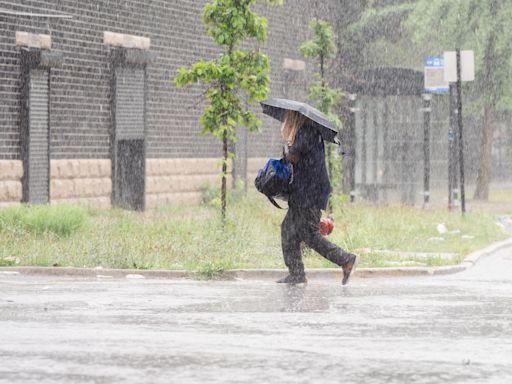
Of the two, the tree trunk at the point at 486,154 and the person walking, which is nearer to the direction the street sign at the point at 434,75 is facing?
the person walking

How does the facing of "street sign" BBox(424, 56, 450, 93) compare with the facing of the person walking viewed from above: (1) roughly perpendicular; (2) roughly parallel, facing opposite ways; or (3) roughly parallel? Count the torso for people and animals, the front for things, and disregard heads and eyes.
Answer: roughly perpendicular

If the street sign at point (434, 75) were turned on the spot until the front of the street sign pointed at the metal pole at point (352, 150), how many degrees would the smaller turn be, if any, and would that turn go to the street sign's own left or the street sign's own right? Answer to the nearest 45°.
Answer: approximately 135° to the street sign's own right

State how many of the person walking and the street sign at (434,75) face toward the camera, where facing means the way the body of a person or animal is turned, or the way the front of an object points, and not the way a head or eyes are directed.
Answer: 1
